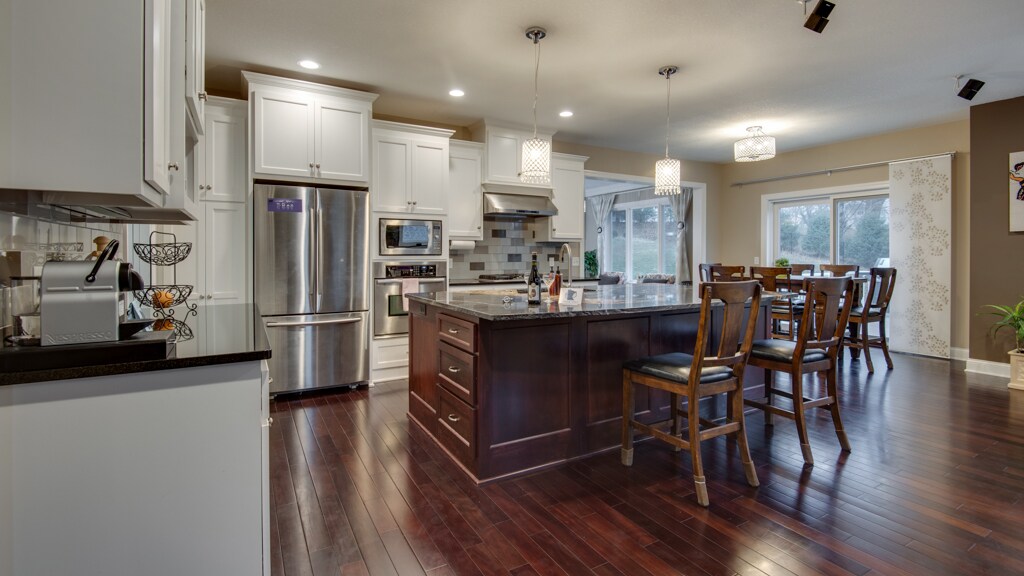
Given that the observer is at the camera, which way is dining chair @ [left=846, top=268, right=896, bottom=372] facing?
facing away from the viewer and to the left of the viewer

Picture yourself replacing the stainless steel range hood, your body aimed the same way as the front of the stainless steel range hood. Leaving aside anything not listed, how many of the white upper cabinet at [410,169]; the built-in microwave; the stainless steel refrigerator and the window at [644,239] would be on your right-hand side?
3

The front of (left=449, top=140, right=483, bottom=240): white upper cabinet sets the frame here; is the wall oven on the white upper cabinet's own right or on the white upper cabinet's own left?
on the white upper cabinet's own right

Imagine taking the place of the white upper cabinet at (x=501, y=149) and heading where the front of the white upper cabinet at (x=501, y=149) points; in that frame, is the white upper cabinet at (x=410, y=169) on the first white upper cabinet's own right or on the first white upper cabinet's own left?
on the first white upper cabinet's own right

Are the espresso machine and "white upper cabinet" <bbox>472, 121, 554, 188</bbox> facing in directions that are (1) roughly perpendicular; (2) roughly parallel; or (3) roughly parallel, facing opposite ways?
roughly perpendicular

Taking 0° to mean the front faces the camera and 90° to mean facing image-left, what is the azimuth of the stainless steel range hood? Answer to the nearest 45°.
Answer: approximately 315°

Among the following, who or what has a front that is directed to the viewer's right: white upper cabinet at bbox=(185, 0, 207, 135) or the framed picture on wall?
the white upper cabinet

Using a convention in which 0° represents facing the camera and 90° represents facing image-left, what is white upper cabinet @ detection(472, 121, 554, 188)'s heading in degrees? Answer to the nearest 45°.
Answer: approximately 315°

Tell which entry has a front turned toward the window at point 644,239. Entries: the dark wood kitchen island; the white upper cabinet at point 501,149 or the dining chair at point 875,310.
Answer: the dining chair

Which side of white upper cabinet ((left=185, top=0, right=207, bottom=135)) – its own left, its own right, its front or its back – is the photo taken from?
right

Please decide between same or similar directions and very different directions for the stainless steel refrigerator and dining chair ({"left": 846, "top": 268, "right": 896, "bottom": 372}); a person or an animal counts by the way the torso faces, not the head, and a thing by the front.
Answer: very different directions

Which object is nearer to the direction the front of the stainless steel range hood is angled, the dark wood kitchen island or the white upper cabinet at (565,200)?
the dark wood kitchen island
